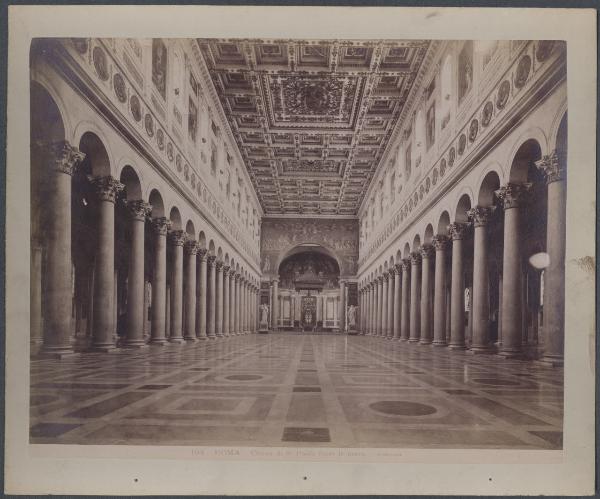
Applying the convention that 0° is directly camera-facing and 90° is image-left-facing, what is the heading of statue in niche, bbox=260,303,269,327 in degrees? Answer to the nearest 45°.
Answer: approximately 0°

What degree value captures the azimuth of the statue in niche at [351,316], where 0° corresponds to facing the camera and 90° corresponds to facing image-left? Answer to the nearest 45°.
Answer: approximately 0°

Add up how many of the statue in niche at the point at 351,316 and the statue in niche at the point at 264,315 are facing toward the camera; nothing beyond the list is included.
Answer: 2
